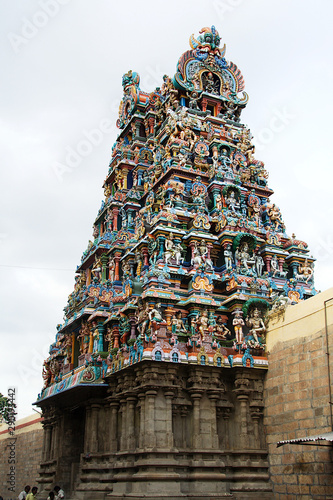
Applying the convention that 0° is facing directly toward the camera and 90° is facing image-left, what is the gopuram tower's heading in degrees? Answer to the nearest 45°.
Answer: approximately 45°
